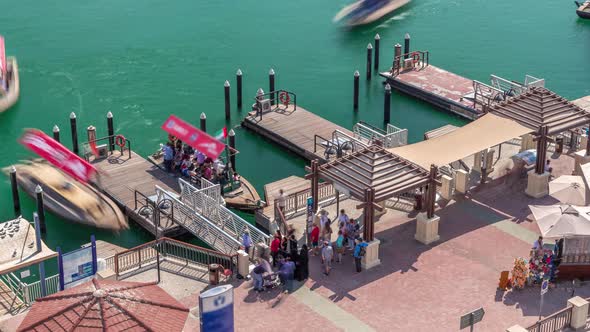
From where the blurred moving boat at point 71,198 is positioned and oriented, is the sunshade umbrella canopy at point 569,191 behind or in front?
in front

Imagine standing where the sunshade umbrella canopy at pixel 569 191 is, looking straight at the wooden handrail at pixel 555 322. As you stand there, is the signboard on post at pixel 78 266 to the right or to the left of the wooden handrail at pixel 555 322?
right

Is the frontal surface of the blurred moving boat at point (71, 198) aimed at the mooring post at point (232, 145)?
no

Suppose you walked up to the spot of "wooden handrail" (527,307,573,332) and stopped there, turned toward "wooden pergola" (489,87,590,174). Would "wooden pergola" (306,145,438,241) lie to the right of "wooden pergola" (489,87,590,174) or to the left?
left

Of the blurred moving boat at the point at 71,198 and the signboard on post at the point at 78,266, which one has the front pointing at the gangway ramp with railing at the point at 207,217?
the blurred moving boat

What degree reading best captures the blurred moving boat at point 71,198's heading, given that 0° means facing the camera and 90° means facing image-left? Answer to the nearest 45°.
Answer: approximately 315°

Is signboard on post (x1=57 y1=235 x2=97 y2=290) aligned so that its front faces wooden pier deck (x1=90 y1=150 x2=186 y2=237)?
no

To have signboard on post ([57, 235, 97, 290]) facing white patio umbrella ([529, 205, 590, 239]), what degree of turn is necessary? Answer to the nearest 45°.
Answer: approximately 45° to its left

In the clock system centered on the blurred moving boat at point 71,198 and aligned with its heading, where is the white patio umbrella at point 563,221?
The white patio umbrella is roughly at 12 o'clock from the blurred moving boat.

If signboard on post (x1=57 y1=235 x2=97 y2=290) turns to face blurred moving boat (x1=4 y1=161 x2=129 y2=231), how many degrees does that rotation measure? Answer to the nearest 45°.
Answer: approximately 135° to its left

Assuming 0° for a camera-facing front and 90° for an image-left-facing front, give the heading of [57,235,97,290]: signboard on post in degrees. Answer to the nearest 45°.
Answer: approximately 315°

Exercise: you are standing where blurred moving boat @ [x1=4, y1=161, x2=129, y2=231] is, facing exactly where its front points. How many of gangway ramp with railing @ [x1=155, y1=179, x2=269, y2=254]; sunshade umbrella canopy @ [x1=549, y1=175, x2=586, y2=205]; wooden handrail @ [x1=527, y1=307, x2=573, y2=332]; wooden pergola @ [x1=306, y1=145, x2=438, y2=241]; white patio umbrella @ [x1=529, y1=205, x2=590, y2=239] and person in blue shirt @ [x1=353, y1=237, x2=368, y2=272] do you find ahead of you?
6

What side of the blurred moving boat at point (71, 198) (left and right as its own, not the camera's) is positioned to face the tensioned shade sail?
front

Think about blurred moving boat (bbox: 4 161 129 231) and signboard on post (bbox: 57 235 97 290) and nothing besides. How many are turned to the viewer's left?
0

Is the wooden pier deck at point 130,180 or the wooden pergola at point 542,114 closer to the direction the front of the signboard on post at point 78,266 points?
the wooden pergola

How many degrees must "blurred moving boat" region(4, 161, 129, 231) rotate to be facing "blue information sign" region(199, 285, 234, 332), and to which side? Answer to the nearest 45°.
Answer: approximately 45° to its right
